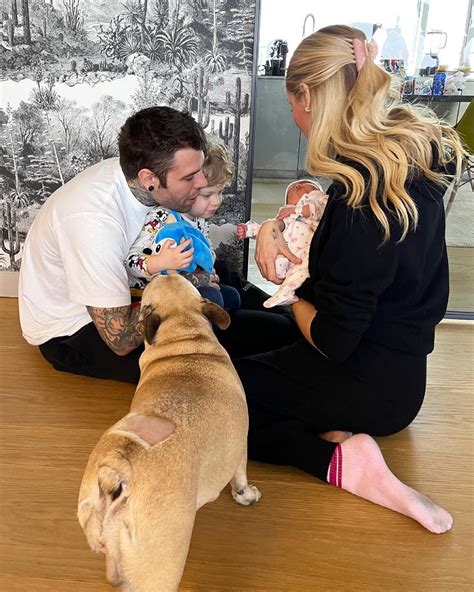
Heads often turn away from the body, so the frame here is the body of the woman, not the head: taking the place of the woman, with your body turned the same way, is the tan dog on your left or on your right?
on your left

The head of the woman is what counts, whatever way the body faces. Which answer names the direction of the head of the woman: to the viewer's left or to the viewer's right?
to the viewer's left

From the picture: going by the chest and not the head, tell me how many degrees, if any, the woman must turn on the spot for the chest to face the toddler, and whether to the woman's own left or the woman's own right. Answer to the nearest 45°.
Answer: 0° — they already face them

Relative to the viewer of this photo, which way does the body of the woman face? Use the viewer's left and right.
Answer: facing away from the viewer and to the left of the viewer

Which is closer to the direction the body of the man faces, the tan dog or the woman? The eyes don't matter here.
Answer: the woman

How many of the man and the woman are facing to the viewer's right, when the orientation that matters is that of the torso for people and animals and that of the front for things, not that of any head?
1

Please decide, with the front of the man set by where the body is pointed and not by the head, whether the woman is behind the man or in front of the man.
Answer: in front

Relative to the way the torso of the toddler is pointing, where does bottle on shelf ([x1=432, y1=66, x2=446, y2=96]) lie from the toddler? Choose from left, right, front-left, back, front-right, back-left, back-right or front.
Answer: left

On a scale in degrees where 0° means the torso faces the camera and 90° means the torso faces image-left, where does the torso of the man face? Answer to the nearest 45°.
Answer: approximately 270°

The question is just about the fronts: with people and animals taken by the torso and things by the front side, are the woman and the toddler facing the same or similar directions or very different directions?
very different directions

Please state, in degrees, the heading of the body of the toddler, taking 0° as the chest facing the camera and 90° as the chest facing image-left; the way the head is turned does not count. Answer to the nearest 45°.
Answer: approximately 315°

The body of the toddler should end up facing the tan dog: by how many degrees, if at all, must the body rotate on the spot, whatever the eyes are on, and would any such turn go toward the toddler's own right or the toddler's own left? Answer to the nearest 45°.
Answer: approximately 45° to the toddler's own right
